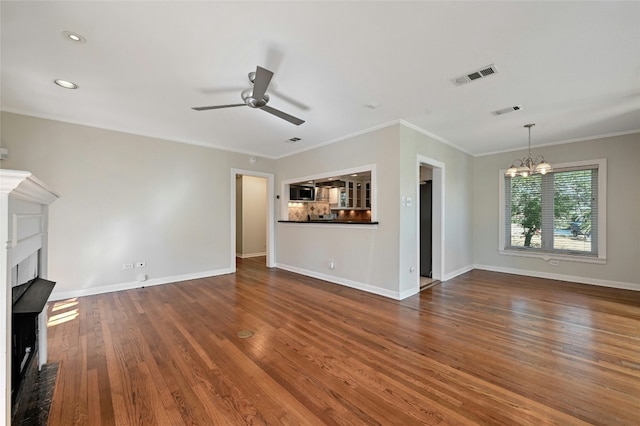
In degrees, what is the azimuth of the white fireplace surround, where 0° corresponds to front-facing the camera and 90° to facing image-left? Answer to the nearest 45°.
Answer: approximately 270°
